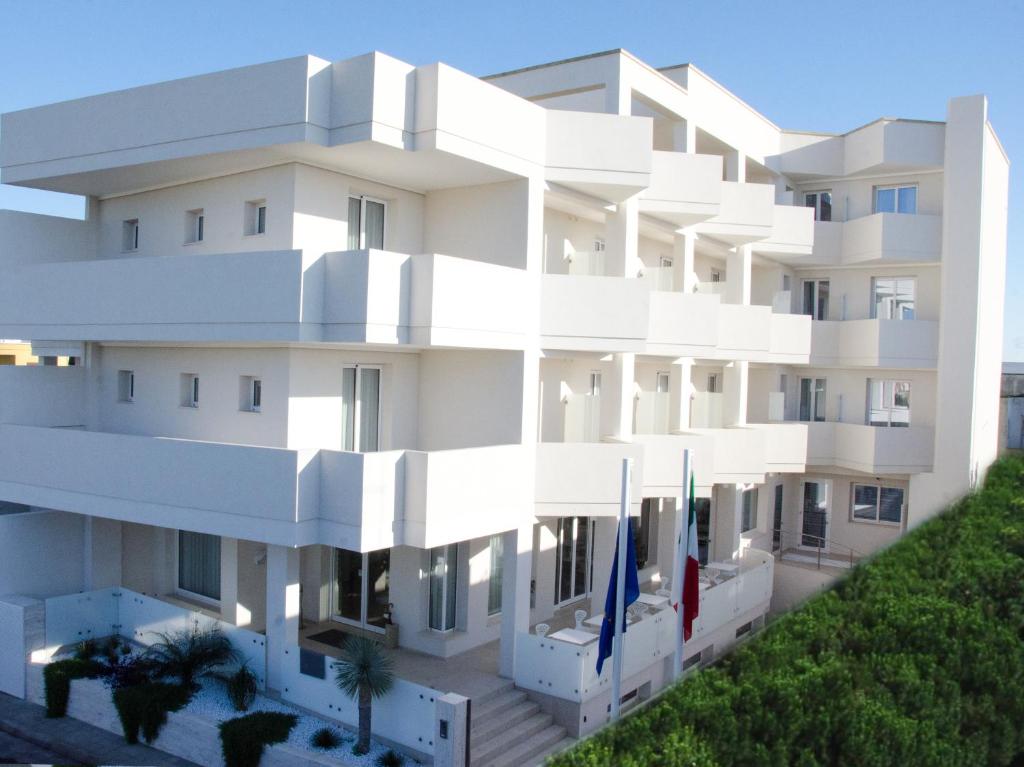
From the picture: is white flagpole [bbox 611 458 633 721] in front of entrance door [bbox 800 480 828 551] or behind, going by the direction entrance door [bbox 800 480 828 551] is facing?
in front

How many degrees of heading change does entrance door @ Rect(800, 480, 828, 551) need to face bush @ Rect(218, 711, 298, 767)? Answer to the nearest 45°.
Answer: approximately 45° to its right

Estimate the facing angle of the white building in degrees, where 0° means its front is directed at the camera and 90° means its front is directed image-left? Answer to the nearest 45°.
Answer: approximately 315°

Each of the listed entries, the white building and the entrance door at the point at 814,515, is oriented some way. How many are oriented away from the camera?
0

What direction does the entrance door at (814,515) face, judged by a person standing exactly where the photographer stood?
facing the viewer

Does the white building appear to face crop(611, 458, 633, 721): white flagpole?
yes

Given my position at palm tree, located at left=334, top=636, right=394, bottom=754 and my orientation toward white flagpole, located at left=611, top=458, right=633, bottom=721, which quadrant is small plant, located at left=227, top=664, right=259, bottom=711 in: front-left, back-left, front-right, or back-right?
back-left

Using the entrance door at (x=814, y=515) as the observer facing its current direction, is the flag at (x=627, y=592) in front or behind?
in front
